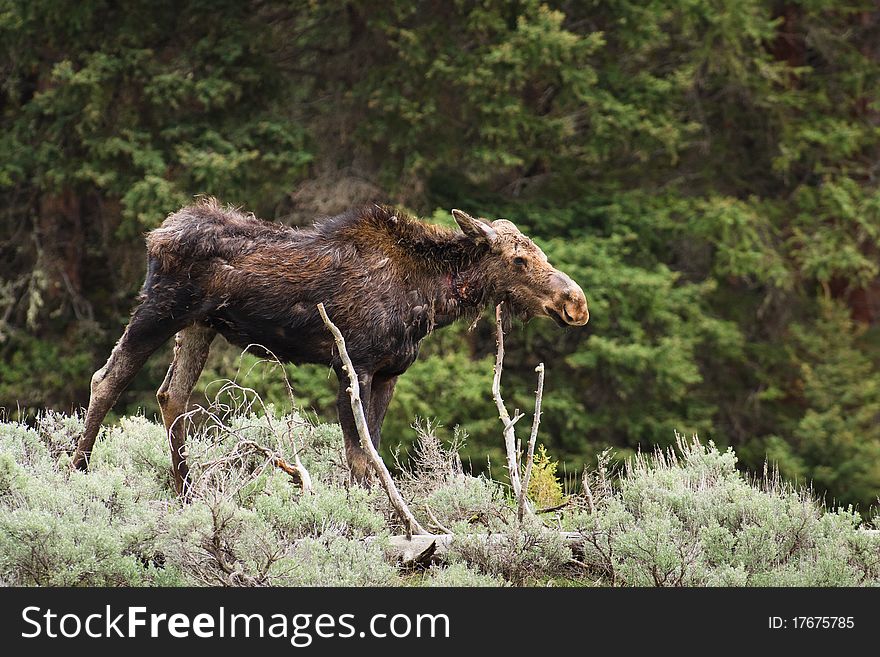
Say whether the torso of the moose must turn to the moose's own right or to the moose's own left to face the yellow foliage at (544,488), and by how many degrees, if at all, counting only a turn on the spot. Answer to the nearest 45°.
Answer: approximately 45° to the moose's own left

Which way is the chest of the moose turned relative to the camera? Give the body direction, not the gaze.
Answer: to the viewer's right
